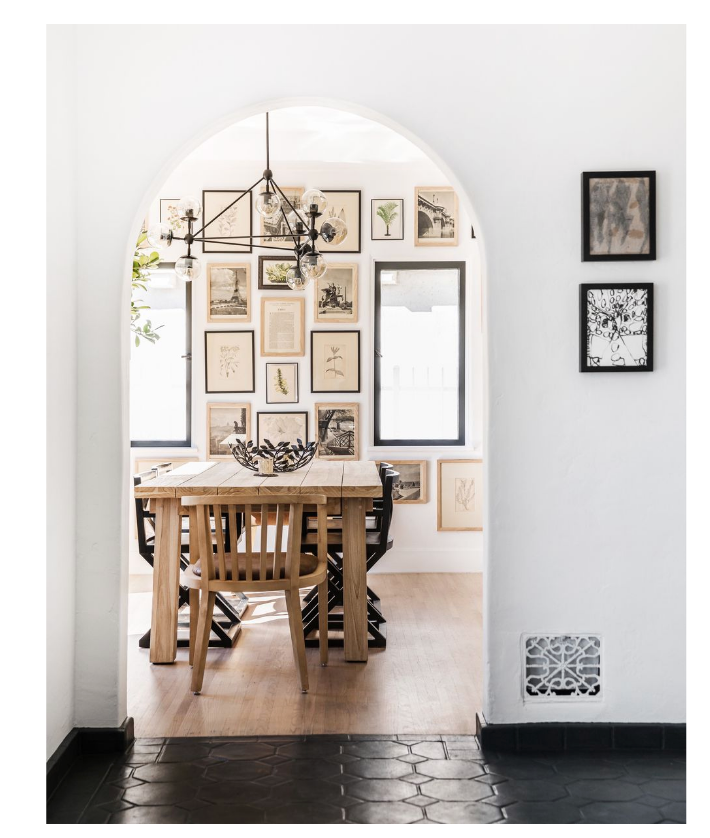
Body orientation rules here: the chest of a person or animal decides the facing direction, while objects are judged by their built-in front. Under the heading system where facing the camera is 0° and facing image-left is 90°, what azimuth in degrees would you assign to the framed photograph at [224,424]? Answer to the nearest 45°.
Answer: approximately 0°

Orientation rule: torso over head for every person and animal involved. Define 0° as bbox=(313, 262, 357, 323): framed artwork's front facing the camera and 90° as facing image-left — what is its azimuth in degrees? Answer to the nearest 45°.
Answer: approximately 0°

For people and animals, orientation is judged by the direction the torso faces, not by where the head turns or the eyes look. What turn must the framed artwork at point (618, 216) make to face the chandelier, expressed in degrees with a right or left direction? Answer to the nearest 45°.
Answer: approximately 135° to its right

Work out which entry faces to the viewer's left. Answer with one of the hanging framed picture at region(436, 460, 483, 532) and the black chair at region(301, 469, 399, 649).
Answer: the black chair

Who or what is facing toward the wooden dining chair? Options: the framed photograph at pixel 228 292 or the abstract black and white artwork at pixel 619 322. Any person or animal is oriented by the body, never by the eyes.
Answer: the framed photograph

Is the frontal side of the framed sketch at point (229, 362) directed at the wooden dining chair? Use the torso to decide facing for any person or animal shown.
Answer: yes

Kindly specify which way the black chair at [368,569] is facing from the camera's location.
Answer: facing to the left of the viewer

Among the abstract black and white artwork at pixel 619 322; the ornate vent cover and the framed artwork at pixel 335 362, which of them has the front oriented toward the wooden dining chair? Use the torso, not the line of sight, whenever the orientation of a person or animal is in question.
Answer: the framed artwork

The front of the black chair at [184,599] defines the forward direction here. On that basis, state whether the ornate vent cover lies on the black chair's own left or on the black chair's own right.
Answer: on the black chair's own right
